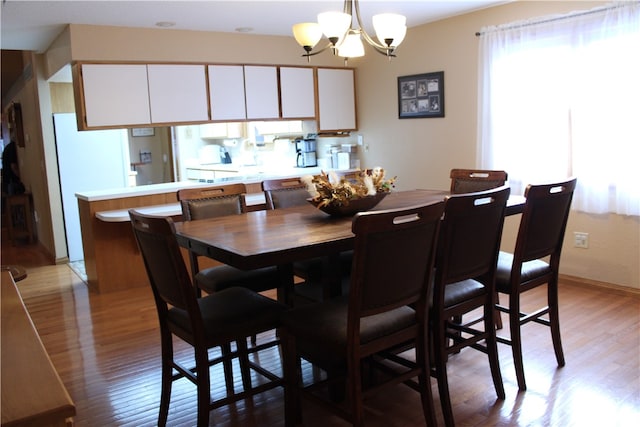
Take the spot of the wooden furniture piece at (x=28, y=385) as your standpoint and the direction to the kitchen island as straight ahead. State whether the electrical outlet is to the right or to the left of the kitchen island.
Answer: right

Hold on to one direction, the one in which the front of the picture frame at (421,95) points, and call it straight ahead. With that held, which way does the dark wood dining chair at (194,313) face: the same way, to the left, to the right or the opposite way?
the opposite way

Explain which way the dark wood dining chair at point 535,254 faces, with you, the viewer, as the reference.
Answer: facing away from the viewer and to the left of the viewer

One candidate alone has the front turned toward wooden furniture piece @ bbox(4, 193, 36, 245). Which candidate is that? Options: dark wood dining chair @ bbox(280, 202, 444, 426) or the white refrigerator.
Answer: the dark wood dining chair

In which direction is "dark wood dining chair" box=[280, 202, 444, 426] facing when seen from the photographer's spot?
facing away from the viewer and to the left of the viewer

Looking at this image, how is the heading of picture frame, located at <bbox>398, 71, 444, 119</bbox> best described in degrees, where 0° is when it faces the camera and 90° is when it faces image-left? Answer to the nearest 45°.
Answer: approximately 45°

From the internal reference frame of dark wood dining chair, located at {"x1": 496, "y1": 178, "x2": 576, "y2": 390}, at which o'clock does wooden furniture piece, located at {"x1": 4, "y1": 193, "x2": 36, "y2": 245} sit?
The wooden furniture piece is roughly at 11 o'clock from the dark wood dining chair.

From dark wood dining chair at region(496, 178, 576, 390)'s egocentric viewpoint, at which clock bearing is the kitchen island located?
The kitchen island is roughly at 11 o'clock from the dark wood dining chair.

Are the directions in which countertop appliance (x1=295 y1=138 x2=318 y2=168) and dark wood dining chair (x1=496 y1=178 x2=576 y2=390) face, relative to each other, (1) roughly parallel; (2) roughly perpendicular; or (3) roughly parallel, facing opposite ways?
roughly perpendicular

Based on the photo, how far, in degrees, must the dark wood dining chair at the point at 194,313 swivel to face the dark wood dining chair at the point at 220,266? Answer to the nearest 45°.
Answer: approximately 45° to its left

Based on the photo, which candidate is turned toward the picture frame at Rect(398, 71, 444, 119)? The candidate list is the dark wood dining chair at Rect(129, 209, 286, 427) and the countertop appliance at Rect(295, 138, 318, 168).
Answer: the dark wood dining chair
